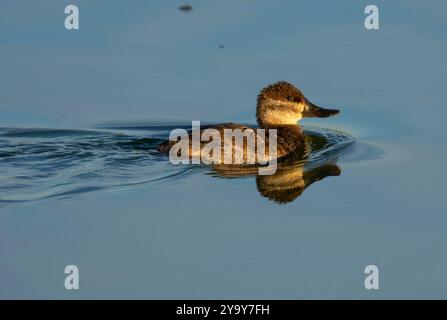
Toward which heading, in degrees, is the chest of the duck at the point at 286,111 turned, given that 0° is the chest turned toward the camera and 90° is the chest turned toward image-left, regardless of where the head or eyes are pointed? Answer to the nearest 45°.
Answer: approximately 270°
